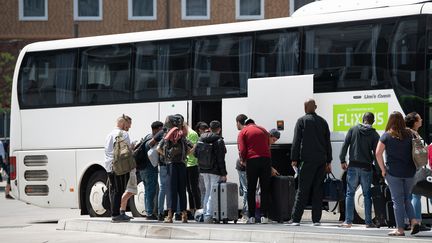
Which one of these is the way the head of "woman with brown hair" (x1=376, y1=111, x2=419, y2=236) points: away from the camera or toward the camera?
away from the camera

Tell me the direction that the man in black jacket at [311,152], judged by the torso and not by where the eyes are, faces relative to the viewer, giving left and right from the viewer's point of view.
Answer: facing away from the viewer

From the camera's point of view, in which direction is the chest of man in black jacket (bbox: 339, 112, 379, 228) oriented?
away from the camera

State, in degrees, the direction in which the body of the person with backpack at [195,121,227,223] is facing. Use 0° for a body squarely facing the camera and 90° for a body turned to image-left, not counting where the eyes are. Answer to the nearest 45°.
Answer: approximately 225°

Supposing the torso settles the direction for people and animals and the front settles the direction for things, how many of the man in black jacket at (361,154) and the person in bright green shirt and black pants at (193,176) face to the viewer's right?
0
